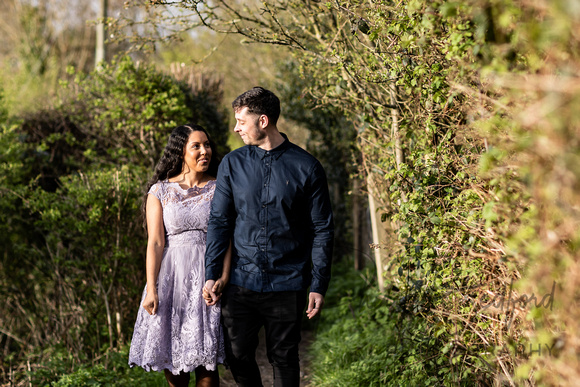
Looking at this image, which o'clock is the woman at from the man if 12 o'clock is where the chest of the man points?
The woman is roughly at 4 o'clock from the man.

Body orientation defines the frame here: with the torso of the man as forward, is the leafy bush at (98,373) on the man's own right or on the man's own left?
on the man's own right

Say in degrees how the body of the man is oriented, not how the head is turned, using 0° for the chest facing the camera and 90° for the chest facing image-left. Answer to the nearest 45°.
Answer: approximately 0°

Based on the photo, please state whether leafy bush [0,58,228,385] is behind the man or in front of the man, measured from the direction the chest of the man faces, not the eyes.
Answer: behind

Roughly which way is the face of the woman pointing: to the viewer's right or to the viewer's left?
to the viewer's right
